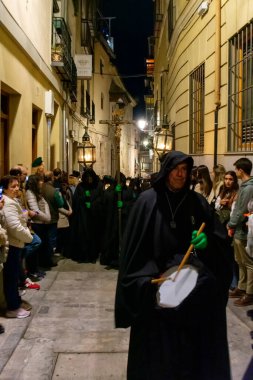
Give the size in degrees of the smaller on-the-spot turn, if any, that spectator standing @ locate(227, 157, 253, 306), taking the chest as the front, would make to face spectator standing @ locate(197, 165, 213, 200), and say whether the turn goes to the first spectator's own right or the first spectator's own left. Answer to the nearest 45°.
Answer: approximately 90° to the first spectator's own right

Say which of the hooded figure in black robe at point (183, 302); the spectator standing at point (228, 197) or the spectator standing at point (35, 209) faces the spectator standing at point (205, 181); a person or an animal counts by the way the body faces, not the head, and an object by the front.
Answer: the spectator standing at point (35, 209)

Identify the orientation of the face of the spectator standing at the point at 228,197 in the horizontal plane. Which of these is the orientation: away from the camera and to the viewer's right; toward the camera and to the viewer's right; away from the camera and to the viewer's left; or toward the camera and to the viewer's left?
toward the camera and to the viewer's left

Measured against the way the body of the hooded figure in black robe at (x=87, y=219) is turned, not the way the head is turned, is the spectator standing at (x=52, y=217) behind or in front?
in front

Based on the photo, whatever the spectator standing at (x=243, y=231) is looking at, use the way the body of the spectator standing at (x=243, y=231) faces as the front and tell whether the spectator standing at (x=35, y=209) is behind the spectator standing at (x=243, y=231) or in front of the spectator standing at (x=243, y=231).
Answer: in front

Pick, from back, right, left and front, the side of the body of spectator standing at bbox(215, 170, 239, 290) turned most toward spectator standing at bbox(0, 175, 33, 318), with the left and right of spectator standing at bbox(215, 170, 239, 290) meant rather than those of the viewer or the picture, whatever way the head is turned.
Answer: front

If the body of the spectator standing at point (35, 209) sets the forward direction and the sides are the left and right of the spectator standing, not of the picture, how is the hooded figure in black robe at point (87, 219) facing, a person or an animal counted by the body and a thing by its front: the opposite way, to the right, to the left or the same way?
to the right

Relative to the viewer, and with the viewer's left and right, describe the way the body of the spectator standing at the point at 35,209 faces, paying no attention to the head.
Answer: facing to the right of the viewer

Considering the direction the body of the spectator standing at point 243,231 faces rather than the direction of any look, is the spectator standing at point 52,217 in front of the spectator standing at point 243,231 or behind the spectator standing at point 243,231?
in front

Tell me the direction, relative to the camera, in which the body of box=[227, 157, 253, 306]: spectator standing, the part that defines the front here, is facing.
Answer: to the viewer's left

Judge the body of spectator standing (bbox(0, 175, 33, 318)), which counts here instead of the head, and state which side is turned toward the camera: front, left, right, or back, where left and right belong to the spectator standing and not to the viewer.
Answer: right

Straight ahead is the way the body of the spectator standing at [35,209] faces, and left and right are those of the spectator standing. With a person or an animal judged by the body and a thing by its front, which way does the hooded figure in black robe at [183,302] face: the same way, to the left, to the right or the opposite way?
to the right

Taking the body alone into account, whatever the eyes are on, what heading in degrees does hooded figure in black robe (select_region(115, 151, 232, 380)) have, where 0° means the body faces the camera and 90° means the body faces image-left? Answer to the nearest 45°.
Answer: approximately 0°

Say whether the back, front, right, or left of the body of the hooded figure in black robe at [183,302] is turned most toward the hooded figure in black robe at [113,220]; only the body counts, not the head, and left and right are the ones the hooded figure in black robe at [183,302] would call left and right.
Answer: back

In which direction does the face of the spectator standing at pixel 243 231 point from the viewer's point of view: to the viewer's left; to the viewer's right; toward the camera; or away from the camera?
to the viewer's left
